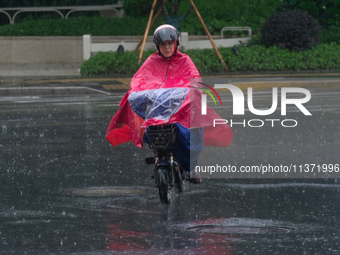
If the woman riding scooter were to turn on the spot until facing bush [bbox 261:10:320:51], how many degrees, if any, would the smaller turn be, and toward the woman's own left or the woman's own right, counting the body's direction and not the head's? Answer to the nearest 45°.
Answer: approximately 180°

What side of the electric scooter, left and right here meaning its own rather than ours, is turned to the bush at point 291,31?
back

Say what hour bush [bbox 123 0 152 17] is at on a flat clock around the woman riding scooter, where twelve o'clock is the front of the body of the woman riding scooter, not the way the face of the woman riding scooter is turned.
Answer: The bush is roughly at 6 o'clock from the woman riding scooter.

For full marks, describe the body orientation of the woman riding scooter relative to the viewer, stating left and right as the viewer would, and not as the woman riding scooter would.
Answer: facing the viewer

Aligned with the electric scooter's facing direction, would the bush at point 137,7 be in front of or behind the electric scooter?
behind

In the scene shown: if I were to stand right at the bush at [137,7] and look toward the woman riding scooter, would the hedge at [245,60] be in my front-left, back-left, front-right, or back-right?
front-left

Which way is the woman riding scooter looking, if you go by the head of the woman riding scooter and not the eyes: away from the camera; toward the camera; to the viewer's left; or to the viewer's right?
toward the camera

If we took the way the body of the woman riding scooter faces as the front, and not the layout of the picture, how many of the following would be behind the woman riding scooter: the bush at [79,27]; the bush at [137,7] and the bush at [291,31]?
3

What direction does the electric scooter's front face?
toward the camera

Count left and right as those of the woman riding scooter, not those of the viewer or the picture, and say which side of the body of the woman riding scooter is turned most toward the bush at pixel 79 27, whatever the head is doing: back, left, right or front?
back

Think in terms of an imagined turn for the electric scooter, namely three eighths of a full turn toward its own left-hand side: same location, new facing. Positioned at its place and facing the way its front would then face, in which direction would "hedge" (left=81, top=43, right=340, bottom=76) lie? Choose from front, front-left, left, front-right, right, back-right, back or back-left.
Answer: front-left

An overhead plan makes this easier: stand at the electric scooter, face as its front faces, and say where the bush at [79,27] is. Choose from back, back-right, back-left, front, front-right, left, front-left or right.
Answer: back

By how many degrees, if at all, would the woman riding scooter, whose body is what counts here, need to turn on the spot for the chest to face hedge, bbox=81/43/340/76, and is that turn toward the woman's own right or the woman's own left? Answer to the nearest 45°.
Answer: approximately 180°
